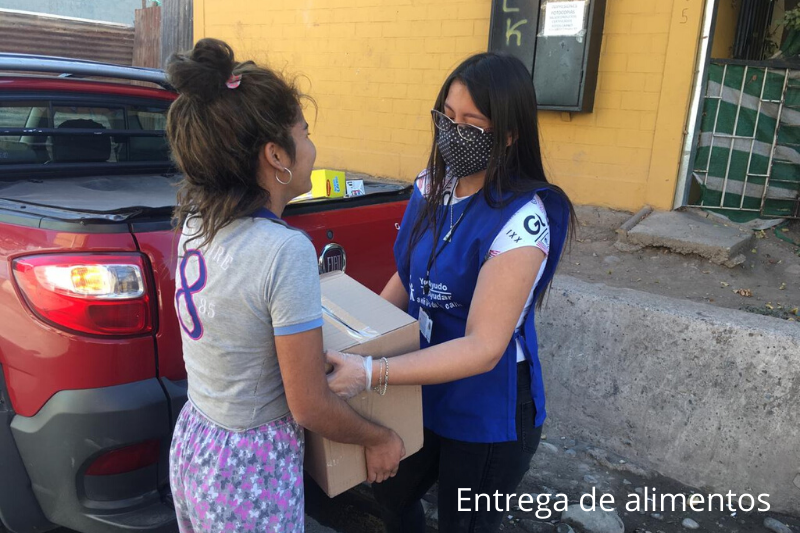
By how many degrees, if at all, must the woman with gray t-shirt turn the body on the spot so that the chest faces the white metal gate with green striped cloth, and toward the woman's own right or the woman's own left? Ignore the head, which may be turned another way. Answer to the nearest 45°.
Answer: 0° — they already face it

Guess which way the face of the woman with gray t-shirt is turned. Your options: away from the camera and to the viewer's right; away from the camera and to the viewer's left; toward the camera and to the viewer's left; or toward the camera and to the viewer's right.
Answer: away from the camera and to the viewer's right

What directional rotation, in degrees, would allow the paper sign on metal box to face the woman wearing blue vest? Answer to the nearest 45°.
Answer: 0° — it already faces them

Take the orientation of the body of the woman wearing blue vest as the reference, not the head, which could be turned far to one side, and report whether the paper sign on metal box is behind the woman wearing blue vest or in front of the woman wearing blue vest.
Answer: behind

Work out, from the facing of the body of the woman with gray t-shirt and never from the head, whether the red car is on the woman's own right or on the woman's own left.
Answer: on the woman's own left

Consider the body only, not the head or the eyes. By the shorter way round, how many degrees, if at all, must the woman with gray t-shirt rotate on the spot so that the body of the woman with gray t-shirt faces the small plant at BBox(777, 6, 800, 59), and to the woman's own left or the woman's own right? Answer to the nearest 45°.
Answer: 0° — they already face it

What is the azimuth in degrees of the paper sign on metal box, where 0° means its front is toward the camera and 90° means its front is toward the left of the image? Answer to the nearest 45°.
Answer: approximately 0°

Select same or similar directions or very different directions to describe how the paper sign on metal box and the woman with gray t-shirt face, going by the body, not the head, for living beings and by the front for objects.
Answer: very different directions

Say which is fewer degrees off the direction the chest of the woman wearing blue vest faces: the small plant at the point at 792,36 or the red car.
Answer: the red car

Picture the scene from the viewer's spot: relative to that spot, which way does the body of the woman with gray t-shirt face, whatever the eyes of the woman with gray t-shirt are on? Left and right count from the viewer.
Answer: facing away from the viewer and to the right of the viewer

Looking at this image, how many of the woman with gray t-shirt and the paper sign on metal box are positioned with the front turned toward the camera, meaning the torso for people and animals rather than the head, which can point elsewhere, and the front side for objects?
1

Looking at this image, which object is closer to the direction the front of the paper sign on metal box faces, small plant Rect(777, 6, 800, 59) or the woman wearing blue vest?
the woman wearing blue vest

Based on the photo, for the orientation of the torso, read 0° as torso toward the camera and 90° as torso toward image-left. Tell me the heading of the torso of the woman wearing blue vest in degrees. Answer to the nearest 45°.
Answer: approximately 45°
